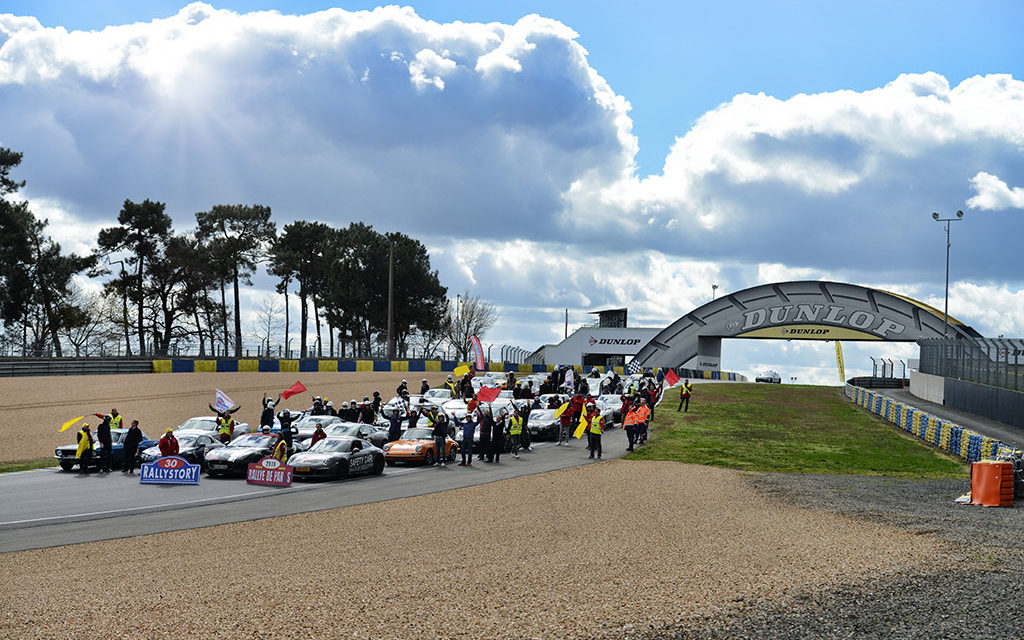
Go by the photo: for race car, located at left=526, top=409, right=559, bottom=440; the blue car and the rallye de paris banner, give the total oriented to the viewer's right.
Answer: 0

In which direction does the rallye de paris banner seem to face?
toward the camera

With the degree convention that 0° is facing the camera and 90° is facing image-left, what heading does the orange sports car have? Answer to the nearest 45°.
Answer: approximately 45°

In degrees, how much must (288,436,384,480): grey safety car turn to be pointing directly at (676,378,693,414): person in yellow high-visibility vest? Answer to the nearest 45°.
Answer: approximately 180°

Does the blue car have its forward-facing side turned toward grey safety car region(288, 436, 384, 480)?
no

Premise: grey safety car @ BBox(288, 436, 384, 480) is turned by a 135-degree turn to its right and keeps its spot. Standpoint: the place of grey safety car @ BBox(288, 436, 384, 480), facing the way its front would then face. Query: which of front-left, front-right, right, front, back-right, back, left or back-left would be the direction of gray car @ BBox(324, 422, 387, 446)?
front

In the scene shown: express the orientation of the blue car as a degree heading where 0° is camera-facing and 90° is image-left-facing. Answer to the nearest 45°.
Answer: approximately 45°

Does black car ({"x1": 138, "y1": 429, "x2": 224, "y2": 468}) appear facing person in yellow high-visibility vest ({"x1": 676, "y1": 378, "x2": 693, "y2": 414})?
no

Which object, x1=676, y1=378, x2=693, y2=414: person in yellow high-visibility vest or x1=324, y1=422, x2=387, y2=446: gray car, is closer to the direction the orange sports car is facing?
the gray car

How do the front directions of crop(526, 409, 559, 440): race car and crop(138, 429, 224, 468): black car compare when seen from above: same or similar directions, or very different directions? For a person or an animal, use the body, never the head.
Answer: same or similar directions

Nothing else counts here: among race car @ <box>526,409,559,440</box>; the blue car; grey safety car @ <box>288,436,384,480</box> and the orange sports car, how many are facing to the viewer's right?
0

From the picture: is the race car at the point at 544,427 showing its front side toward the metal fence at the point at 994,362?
no

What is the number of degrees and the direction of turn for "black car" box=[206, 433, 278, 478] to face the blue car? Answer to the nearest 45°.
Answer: approximately 90° to its right

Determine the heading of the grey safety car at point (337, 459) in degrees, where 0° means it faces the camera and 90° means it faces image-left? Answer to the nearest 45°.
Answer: approximately 45°

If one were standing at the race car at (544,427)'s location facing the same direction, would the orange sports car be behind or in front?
in front

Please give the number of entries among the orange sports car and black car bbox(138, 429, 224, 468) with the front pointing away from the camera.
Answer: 0

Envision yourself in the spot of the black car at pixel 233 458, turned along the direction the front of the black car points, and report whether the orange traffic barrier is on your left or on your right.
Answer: on your left

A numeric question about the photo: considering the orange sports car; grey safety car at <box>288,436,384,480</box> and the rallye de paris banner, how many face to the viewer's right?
0

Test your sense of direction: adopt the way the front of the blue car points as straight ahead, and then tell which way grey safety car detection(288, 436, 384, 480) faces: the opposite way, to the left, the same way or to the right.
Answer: the same way

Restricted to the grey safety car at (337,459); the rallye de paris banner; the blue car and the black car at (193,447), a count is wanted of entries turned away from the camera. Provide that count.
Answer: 0
